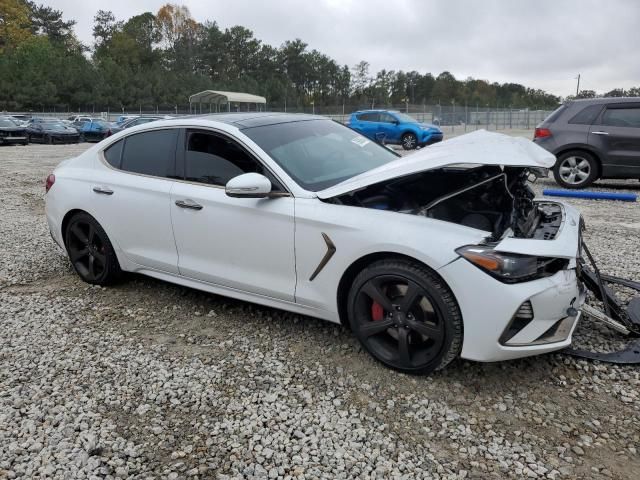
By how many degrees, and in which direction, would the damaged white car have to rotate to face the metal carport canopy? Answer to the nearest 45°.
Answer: approximately 135° to its left

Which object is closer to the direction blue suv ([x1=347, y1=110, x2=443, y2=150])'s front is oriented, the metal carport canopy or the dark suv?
the dark suv

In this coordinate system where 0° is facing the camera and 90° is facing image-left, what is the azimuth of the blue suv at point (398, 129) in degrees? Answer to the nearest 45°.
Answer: approximately 315°

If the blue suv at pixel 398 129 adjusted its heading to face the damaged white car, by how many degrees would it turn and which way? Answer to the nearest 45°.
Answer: approximately 45° to its right

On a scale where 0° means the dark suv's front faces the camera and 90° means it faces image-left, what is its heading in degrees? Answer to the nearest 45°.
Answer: approximately 270°

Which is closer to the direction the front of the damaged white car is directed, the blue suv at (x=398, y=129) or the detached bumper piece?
the detached bumper piece

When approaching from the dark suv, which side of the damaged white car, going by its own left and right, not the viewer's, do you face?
left

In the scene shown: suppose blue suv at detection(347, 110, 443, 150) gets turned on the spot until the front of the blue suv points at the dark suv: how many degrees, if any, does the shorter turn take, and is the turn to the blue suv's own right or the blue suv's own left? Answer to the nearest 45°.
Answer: approximately 45° to the blue suv's own right
